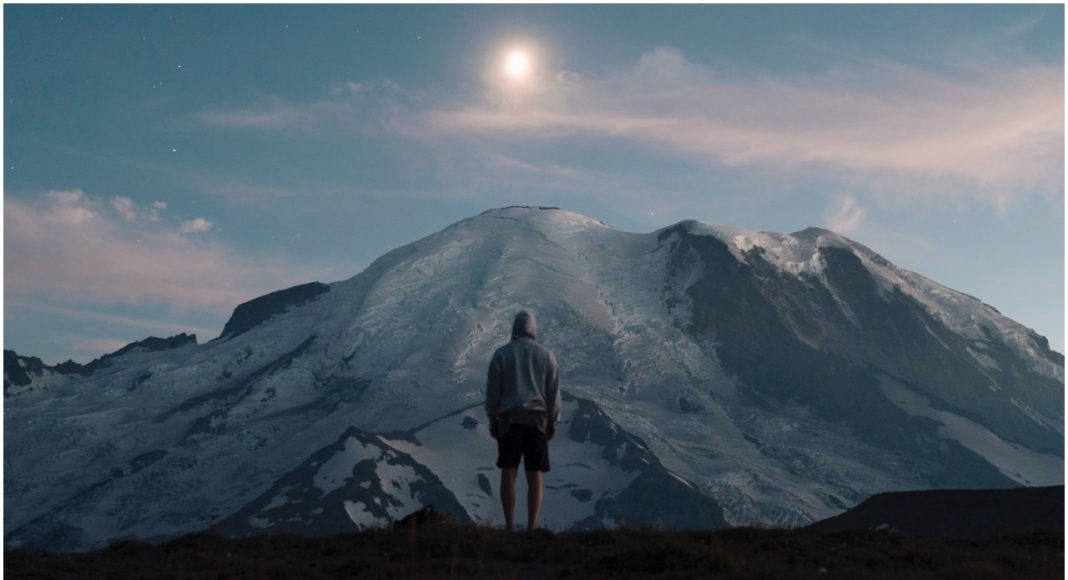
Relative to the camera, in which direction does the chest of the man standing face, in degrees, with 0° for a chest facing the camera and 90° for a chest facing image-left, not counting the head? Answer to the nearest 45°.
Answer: approximately 180°
